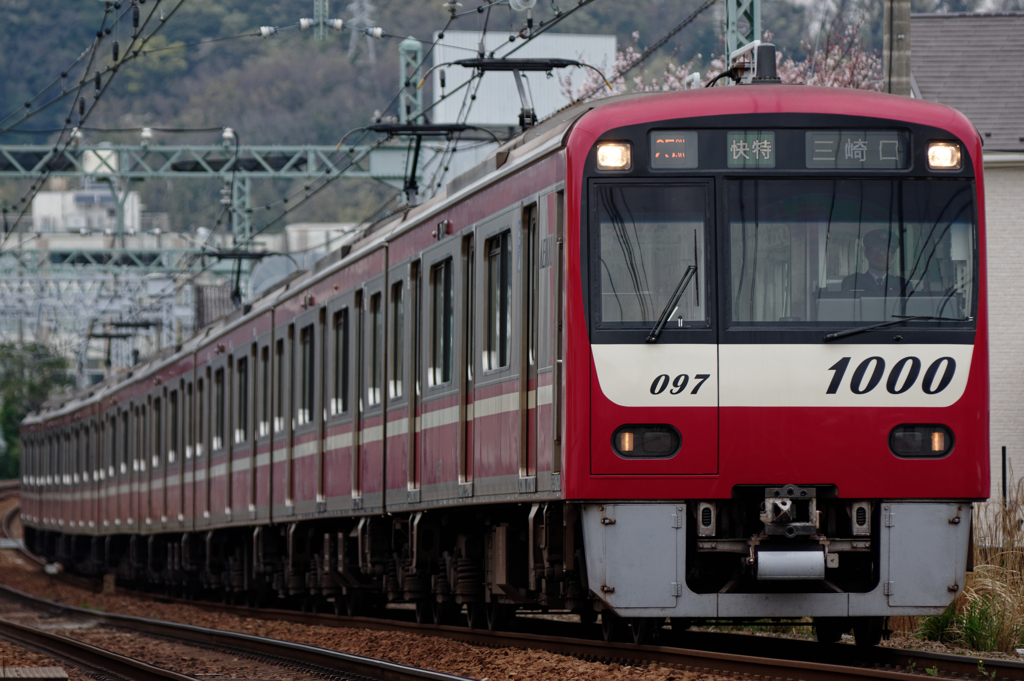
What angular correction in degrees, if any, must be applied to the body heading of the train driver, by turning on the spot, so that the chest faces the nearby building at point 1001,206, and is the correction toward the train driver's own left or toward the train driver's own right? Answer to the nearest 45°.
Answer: approximately 180°

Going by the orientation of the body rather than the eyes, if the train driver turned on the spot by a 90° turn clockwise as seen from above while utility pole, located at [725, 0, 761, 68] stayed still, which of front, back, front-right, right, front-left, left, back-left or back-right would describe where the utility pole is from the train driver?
right

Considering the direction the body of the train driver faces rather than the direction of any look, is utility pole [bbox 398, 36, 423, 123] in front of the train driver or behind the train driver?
behind

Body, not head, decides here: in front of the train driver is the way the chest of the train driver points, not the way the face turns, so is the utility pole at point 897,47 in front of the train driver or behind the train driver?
behind

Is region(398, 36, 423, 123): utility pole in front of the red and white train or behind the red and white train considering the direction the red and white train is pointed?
behind

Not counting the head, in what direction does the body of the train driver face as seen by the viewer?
toward the camera
